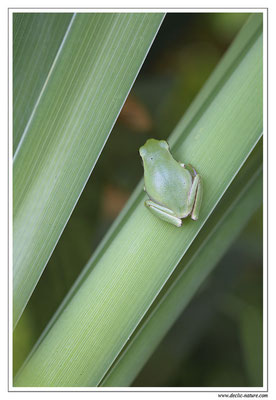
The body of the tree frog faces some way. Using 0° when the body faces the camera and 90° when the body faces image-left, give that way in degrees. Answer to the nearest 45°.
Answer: approximately 180°
